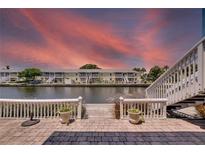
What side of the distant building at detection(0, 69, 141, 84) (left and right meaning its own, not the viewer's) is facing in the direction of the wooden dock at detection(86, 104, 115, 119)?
front

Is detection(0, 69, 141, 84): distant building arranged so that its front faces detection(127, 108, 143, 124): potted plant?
yes

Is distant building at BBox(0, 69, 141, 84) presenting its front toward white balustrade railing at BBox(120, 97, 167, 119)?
yes

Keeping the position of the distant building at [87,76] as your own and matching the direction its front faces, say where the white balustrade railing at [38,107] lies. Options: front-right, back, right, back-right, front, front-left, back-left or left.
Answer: front

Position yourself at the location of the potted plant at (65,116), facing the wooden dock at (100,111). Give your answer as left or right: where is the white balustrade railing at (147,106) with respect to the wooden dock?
right

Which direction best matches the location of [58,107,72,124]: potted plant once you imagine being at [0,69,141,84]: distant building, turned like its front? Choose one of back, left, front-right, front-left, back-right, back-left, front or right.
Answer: front

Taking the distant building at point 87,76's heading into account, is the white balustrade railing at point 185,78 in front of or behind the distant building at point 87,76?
in front

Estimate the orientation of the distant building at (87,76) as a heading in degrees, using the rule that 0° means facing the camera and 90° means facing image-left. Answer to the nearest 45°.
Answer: approximately 0°

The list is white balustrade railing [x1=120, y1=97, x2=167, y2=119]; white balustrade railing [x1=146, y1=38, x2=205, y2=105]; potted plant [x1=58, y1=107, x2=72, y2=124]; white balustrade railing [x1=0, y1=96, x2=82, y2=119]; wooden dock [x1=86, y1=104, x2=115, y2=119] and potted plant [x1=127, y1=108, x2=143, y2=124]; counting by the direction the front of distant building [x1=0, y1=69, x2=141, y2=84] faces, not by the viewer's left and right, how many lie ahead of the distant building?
6
